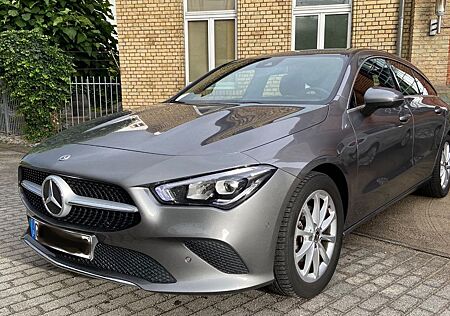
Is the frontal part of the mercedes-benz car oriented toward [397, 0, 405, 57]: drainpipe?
no

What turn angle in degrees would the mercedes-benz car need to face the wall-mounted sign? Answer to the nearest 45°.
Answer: approximately 180°

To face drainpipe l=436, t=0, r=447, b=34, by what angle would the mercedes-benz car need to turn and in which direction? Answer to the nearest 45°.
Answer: approximately 180°

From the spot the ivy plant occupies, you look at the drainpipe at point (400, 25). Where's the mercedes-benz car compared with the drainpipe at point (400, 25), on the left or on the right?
right

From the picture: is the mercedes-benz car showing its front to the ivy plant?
no

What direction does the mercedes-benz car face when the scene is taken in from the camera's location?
facing the viewer and to the left of the viewer

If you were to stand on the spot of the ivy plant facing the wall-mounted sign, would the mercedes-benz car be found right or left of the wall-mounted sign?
right

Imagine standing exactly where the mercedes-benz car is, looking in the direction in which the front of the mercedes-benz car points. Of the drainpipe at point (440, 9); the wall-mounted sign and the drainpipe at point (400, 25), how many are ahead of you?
0
